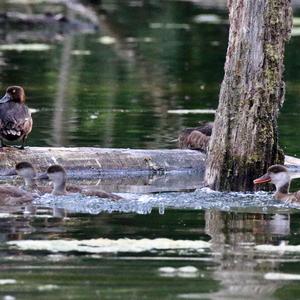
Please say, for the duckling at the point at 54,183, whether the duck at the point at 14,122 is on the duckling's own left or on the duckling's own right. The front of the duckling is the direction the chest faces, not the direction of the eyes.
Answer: on the duckling's own right

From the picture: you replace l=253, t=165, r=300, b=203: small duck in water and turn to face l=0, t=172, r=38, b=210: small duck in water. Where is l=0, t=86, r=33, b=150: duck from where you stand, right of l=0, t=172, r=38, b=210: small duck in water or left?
right

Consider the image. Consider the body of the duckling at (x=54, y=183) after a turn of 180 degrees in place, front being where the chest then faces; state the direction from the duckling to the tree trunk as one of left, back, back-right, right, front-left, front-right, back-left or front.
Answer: front

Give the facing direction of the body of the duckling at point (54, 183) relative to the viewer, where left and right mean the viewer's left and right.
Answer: facing to the left of the viewer

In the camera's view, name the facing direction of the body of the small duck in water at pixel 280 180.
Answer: to the viewer's left
